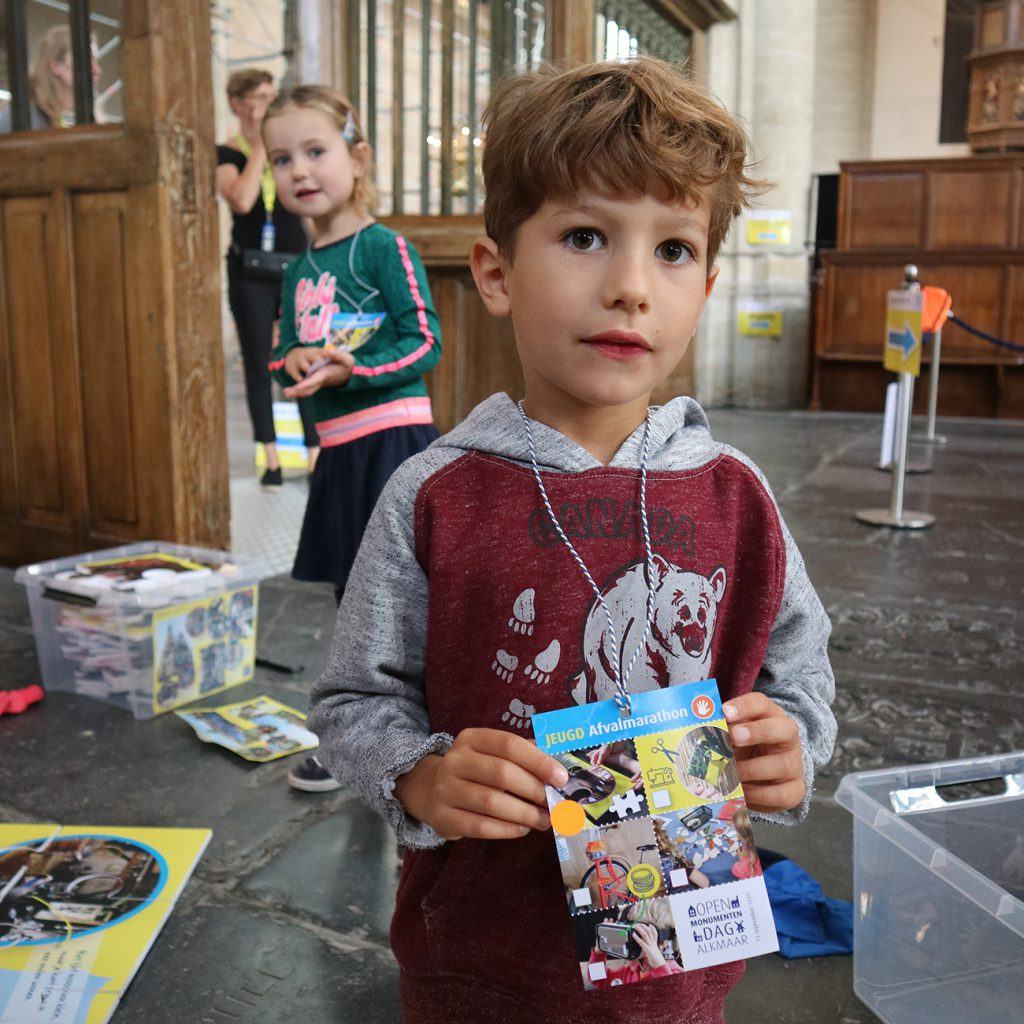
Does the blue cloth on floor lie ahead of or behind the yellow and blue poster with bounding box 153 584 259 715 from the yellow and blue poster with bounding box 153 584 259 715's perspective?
ahead

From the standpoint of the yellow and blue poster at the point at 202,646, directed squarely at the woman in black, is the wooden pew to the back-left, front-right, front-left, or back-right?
front-right

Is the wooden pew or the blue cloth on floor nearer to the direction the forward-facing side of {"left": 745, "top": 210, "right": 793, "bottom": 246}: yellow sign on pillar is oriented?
the blue cloth on floor

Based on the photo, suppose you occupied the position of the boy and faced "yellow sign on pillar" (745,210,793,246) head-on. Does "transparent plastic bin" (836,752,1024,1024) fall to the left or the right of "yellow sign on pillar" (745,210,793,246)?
right

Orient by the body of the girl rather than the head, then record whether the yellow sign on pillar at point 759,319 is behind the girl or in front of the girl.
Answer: behind

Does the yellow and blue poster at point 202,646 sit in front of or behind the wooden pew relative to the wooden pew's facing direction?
in front

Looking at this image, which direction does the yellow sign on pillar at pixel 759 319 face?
toward the camera

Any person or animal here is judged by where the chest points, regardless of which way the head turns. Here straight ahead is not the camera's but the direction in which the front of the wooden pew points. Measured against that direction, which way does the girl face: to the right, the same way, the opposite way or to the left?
the same way

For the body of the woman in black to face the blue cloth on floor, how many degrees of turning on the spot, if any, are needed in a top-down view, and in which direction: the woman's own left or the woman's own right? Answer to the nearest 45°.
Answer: approximately 45° to the woman's own right

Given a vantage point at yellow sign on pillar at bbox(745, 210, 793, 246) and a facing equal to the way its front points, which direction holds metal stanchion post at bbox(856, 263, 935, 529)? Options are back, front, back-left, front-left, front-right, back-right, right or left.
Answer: front

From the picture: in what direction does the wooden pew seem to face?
toward the camera

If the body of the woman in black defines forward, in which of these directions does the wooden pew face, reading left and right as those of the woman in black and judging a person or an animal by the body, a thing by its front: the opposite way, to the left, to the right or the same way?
to the right

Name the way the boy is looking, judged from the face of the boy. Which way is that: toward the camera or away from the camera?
toward the camera

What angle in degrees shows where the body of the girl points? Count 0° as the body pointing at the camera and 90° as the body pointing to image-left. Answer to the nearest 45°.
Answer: approximately 45°

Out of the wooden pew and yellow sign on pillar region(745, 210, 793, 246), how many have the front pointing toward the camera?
2
